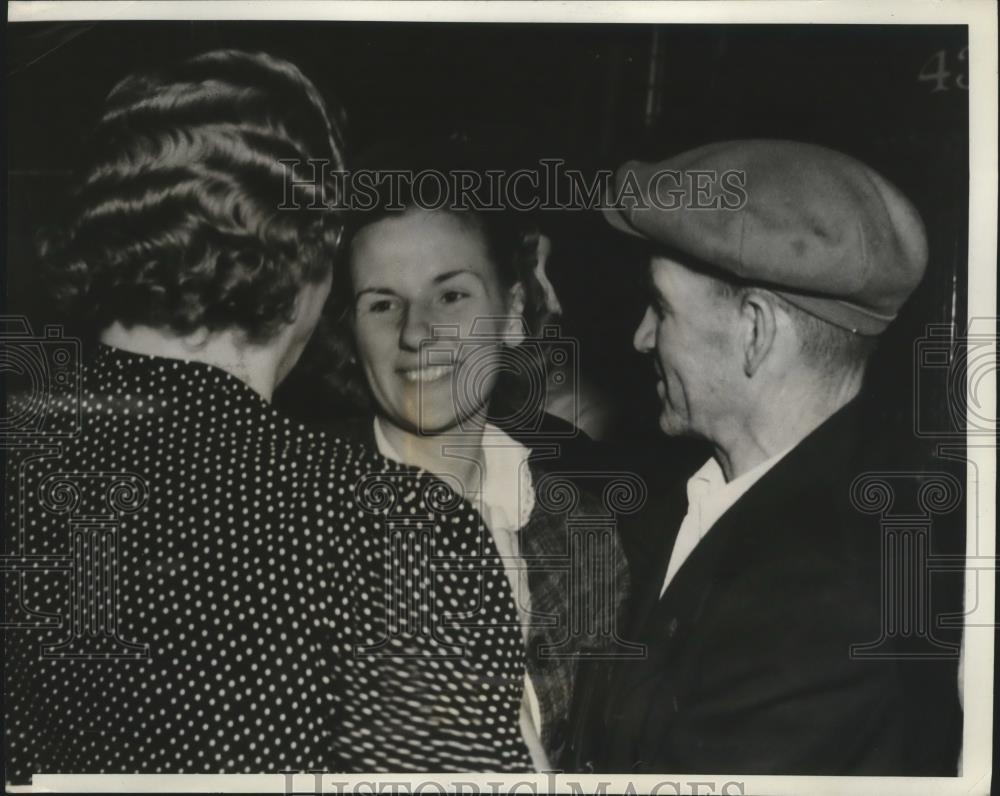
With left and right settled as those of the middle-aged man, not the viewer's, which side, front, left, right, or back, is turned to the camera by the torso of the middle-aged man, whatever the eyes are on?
left

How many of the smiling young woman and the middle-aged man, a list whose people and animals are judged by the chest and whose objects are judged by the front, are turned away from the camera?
0

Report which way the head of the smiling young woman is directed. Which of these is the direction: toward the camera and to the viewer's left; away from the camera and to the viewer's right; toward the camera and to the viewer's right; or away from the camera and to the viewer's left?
toward the camera and to the viewer's left

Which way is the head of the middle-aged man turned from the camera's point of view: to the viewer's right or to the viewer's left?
to the viewer's left
